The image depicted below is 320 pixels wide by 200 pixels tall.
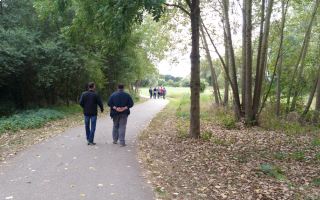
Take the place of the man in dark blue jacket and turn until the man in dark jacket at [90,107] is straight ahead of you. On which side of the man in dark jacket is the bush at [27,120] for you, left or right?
right

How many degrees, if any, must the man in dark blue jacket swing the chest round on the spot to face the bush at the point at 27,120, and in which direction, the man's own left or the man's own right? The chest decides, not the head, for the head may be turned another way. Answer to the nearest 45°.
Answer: approximately 45° to the man's own left

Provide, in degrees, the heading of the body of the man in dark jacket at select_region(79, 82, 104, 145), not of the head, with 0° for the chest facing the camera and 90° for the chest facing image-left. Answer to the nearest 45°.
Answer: approximately 180°

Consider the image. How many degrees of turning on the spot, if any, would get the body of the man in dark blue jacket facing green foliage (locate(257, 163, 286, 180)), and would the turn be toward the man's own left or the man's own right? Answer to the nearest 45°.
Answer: approximately 135° to the man's own right

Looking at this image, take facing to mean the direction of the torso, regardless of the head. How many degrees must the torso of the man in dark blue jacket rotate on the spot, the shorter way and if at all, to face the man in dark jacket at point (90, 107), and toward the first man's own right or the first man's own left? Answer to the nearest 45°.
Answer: approximately 90° to the first man's own left

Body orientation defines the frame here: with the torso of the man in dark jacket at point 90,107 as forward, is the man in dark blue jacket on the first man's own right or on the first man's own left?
on the first man's own right

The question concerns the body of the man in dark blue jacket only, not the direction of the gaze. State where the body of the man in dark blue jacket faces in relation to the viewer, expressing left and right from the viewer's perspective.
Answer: facing away from the viewer

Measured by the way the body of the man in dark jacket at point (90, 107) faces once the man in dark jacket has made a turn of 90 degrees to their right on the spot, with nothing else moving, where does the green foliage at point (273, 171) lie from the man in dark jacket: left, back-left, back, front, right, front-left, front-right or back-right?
front-right

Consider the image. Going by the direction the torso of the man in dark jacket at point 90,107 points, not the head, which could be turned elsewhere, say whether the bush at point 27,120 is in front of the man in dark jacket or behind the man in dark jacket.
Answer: in front
